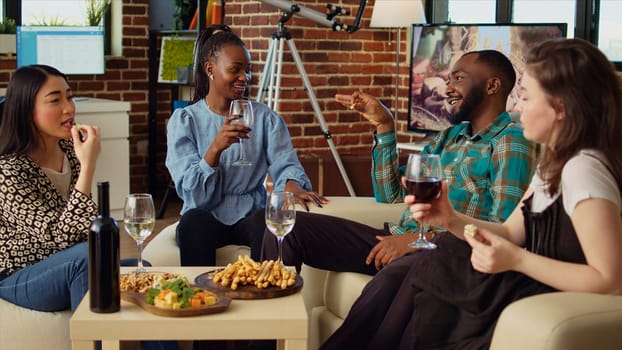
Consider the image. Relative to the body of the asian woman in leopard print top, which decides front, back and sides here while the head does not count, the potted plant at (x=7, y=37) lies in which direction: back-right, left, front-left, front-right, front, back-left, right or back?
back-left

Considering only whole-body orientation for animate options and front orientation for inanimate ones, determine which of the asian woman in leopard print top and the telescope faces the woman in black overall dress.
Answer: the asian woman in leopard print top

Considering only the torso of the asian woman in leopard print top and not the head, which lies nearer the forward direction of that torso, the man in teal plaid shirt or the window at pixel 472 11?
the man in teal plaid shirt

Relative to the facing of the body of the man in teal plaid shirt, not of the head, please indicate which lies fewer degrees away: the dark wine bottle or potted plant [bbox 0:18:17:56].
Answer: the dark wine bottle

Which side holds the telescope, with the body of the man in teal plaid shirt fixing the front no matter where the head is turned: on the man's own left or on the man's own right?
on the man's own right

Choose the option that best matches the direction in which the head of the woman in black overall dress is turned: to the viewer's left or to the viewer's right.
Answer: to the viewer's left

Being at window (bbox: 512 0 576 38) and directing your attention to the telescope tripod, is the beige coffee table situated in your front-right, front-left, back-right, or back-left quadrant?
front-left

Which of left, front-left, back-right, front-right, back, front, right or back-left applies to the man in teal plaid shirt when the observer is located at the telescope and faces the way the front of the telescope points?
left

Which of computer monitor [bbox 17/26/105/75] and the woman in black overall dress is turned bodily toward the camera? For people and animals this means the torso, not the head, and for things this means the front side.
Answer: the computer monitor

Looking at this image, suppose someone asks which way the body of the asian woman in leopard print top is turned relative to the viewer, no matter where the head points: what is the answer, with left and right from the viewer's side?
facing the viewer and to the right of the viewer

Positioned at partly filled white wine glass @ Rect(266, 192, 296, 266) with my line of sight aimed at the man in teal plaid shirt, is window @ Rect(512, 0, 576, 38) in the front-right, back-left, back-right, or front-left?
front-left

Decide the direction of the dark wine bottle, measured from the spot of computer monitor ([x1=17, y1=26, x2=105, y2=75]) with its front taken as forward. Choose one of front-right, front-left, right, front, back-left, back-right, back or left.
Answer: front

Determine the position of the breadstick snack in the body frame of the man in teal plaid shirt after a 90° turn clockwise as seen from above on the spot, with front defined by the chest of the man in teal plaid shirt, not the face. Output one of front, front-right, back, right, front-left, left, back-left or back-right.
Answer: left

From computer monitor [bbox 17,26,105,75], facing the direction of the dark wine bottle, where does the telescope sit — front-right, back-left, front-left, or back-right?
front-left

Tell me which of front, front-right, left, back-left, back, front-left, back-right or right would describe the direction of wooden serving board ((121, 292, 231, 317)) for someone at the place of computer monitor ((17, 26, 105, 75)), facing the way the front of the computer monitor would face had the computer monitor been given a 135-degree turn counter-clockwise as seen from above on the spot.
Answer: back-right

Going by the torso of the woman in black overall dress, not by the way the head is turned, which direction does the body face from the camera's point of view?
to the viewer's left

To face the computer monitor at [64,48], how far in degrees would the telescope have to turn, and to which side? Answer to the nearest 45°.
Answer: approximately 45° to its right

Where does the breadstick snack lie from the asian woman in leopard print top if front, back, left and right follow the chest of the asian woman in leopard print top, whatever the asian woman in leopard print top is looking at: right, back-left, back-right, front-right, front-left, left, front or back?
front

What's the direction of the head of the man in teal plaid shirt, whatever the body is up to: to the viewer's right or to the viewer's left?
to the viewer's left
